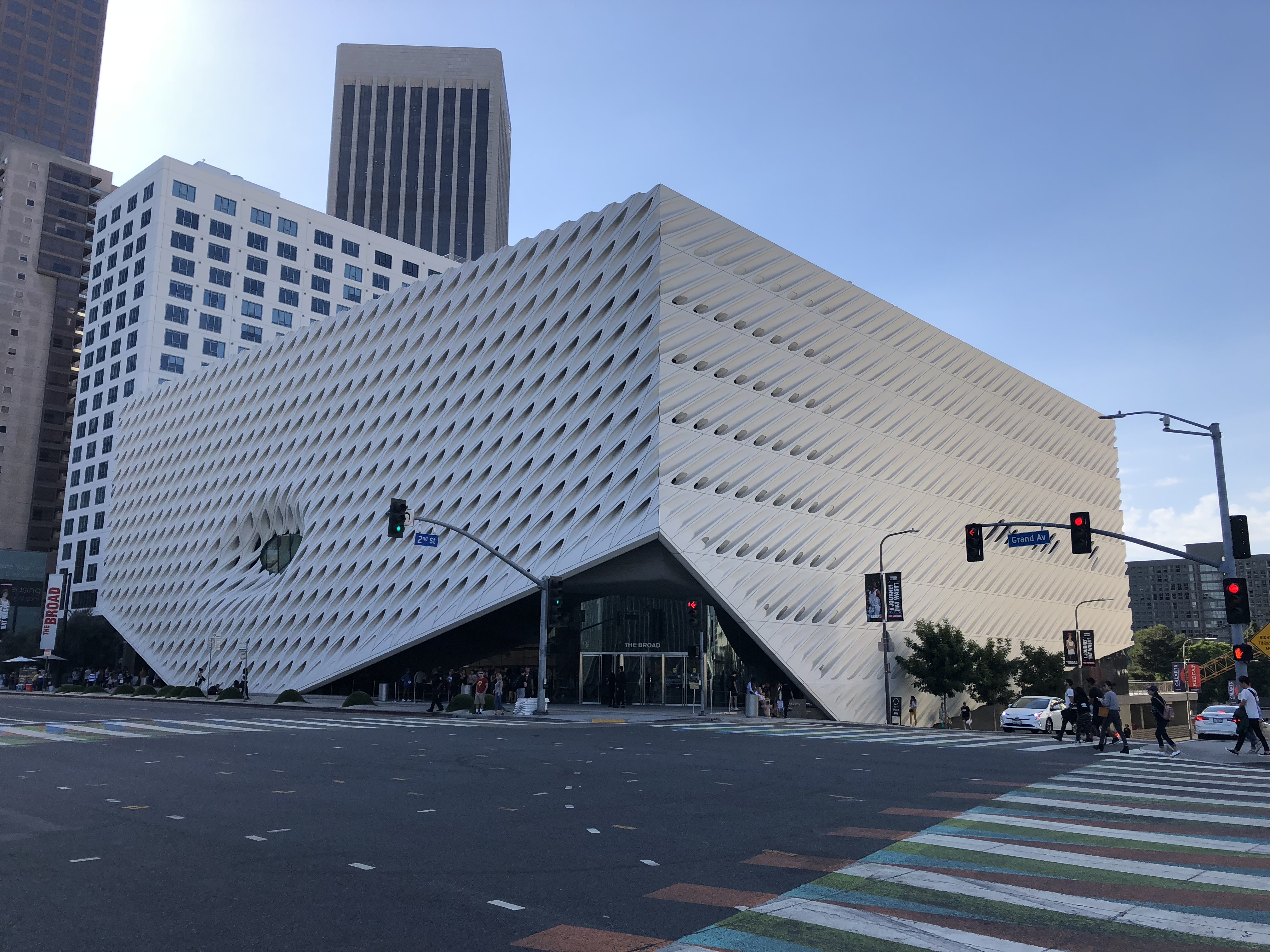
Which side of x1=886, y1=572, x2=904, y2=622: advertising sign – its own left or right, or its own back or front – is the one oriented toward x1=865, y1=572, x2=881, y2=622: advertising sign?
right

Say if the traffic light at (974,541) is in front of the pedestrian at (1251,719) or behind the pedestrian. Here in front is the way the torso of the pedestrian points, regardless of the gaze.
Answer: in front

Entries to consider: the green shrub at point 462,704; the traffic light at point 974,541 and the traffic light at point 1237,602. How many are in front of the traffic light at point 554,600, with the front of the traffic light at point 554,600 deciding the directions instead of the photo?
2

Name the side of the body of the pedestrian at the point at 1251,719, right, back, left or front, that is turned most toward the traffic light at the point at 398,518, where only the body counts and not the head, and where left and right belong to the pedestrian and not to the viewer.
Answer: front

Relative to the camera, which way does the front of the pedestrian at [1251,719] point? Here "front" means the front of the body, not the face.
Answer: to the viewer's left

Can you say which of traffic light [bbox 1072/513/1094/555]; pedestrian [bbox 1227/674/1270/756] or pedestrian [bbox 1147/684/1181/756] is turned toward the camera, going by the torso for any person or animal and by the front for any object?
the traffic light

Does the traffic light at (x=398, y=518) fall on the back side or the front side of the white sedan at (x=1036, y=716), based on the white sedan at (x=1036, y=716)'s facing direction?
on the front side

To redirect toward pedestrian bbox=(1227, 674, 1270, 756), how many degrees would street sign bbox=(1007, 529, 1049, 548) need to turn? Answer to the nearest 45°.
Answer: approximately 45° to its left

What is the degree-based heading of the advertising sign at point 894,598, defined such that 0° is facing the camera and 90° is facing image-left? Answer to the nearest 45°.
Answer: approximately 0°
